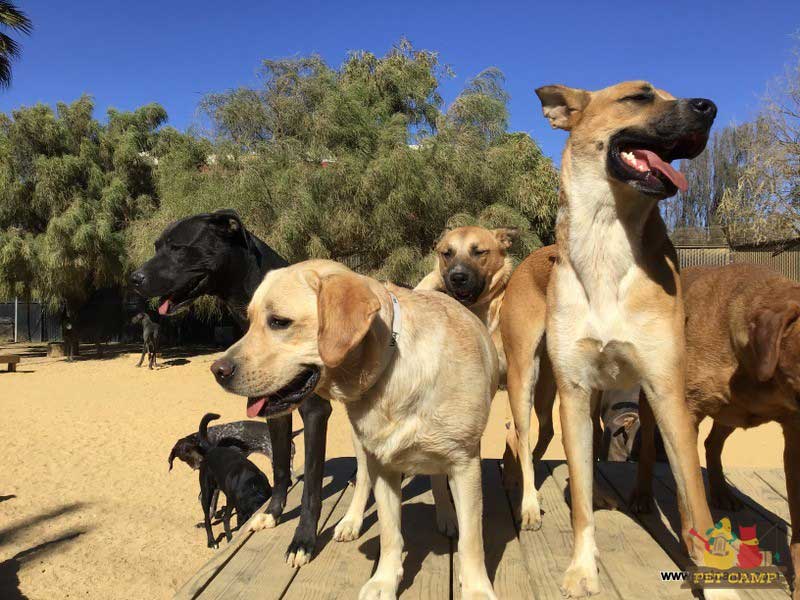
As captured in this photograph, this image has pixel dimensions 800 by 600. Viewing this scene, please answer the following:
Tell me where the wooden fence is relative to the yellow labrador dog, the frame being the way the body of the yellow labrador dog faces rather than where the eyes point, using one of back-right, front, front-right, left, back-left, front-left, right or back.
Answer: back

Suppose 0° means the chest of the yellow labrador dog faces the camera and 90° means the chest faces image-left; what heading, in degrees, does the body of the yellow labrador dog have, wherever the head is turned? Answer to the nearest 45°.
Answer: approximately 45°

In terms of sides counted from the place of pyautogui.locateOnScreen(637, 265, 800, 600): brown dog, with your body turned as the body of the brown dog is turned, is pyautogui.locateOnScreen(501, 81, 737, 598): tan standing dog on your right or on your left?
on your right

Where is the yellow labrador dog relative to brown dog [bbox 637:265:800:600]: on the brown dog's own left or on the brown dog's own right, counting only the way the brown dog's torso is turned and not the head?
on the brown dog's own right

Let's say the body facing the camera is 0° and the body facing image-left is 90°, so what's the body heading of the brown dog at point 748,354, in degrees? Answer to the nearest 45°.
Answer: approximately 315°

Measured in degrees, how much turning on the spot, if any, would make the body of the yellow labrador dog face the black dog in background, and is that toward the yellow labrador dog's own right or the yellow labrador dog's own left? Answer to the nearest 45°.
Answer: approximately 135° to the yellow labrador dog's own right

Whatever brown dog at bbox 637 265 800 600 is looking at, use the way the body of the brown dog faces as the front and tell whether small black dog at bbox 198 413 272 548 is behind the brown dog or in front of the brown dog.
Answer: behind

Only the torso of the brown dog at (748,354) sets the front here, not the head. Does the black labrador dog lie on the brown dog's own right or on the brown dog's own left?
on the brown dog's own right
